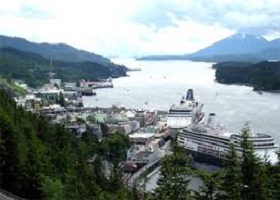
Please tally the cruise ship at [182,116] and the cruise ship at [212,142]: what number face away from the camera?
0

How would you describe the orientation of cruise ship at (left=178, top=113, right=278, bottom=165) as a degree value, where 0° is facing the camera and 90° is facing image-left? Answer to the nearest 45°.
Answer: approximately 315°

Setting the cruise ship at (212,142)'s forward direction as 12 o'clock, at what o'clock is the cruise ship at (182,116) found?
the cruise ship at (182,116) is roughly at 7 o'clock from the cruise ship at (212,142).

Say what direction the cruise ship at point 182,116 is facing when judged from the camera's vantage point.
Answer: facing the viewer and to the left of the viewer

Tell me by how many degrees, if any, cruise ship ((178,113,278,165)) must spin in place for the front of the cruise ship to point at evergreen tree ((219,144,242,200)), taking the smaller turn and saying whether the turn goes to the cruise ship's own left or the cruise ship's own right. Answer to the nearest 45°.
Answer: approximately 45° to the cruise ship's own right

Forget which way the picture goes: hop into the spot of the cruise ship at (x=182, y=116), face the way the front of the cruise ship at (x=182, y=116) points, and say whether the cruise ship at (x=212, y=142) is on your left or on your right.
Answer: on your left
